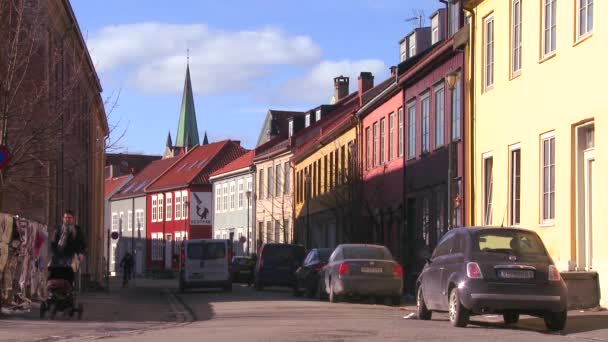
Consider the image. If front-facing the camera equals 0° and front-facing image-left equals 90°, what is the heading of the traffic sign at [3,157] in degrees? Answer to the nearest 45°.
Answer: approximately 0°

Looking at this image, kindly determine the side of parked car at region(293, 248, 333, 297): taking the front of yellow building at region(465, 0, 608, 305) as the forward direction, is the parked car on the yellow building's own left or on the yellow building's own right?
on the yellow building's own right
